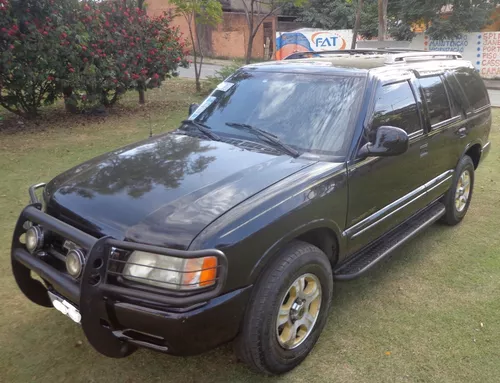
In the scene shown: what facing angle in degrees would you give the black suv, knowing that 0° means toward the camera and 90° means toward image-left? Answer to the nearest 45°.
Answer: approximately 45°

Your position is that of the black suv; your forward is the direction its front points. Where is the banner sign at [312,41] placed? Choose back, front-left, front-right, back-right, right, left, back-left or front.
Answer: back-right

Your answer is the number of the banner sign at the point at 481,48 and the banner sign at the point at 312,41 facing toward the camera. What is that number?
2

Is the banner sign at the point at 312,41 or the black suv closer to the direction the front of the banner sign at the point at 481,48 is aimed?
the black suv

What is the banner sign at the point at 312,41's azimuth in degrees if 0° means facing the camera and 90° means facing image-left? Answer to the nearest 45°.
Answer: approximately 0°

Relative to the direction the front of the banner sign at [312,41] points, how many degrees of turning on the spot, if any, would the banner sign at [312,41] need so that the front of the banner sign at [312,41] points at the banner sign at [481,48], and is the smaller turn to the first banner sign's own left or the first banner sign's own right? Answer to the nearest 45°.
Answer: approximately 45° to the first banner sign's own left

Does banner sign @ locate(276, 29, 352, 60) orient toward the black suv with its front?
yes

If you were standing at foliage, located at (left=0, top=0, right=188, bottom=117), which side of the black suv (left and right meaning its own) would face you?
right

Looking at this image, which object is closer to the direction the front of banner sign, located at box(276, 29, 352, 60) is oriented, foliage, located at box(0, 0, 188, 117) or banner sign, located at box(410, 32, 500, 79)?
the foliage

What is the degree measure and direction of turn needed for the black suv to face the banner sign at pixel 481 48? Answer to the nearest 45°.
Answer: approximately 180°
